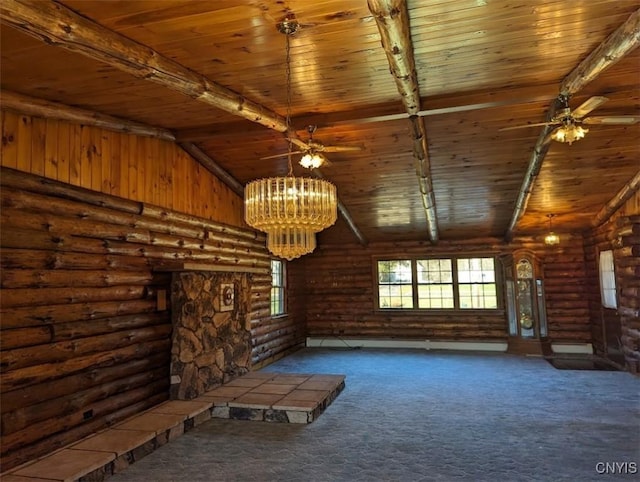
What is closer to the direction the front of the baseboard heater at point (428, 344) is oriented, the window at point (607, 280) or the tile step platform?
the tile step platform

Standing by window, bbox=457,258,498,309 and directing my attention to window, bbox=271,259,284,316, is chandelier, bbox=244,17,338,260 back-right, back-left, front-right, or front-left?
front-left

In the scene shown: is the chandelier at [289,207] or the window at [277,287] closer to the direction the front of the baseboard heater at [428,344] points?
the chandelier

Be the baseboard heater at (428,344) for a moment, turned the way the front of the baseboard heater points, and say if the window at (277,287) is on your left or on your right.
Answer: on your right

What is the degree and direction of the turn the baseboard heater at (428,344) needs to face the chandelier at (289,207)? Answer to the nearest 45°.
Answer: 0° — it already faces it

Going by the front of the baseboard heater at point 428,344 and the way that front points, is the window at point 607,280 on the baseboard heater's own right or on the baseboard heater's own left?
on the baseboard heater's own left

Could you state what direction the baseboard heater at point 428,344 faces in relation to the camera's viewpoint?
facing the viewer

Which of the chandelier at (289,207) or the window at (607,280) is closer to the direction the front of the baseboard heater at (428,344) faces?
the chandelier

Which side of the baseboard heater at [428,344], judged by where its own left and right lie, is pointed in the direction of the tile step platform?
front
